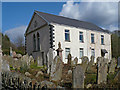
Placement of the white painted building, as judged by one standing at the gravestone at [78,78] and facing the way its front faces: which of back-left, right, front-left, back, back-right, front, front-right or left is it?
back

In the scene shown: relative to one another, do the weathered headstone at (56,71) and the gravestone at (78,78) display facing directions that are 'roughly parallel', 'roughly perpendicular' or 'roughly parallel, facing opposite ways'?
roughly parallel

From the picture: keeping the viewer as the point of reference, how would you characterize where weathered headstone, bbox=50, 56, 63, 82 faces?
facing the viewer

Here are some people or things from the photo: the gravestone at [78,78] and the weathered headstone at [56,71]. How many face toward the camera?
2

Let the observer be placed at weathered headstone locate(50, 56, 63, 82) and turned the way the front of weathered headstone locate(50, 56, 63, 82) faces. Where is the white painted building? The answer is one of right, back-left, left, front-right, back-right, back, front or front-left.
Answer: back

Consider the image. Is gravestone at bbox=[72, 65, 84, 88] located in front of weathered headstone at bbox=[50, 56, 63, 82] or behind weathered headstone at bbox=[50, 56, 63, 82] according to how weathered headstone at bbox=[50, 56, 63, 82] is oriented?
in front
